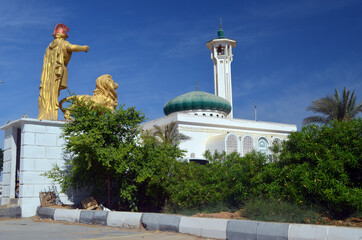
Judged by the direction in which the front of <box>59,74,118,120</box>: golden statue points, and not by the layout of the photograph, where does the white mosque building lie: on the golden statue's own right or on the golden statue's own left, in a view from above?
on the golden statue's own left

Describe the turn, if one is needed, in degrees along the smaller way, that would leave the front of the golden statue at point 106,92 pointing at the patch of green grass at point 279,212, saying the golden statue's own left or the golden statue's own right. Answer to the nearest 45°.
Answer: approximately 90° to the golden statue's own right

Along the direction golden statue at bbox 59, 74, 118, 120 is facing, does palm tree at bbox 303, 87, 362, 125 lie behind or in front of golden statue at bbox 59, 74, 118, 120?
in front

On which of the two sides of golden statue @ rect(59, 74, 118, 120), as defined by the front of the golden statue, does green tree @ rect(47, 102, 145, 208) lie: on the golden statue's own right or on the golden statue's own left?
on the golden statue's own right

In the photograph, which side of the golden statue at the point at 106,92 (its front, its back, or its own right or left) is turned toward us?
right

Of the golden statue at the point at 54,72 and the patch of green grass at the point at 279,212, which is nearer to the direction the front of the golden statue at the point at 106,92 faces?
the patch of green grass

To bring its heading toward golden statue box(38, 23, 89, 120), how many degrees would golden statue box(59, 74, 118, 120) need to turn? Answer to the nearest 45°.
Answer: approximately 135° to its right
